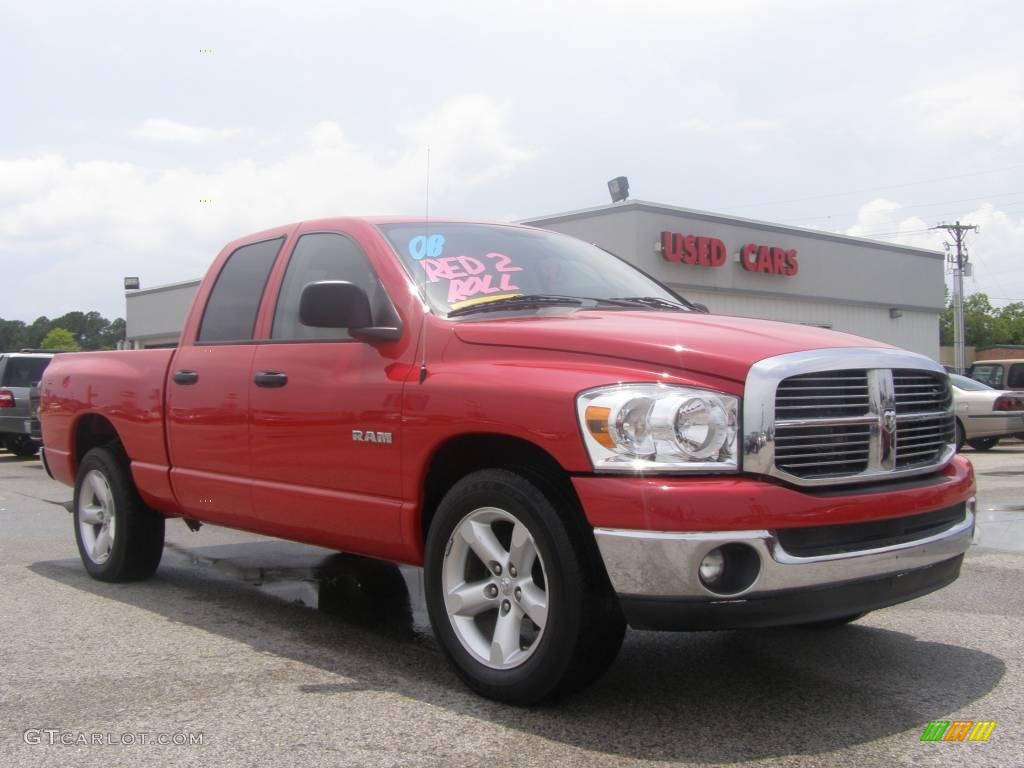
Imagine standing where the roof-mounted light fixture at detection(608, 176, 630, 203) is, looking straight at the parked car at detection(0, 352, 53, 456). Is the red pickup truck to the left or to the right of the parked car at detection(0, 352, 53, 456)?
left

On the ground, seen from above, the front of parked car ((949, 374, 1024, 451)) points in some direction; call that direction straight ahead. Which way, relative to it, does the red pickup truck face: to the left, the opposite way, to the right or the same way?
the opposite way

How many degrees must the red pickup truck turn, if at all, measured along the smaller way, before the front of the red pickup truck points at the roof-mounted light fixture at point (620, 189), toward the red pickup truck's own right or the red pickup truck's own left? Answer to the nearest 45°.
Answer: approximately 135° to the red pickup truck's own left

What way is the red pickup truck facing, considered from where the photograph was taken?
facing the viewer and to the right of the viewer

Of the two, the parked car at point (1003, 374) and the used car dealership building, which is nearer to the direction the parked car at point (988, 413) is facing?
the used car dealership building

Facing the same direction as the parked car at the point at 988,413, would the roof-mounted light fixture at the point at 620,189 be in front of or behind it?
in front

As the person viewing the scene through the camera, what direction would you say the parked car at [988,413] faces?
facing away from the viewer and to the left of the viewer

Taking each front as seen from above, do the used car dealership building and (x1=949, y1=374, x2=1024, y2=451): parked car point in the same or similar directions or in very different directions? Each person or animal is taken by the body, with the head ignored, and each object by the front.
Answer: very different directions

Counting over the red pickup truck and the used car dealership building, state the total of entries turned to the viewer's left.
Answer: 0

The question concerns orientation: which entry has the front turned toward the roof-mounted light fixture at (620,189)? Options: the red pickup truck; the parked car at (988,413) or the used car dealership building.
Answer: the parked car

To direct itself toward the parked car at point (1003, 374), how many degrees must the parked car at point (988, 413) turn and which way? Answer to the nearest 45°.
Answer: approximately 45° to its right

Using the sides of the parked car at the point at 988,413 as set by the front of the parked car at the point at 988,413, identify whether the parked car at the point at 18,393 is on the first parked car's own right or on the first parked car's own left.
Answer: on the first parked car's own left

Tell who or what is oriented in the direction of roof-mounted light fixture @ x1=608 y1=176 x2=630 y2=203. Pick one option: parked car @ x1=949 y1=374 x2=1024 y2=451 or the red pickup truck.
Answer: the parked car
